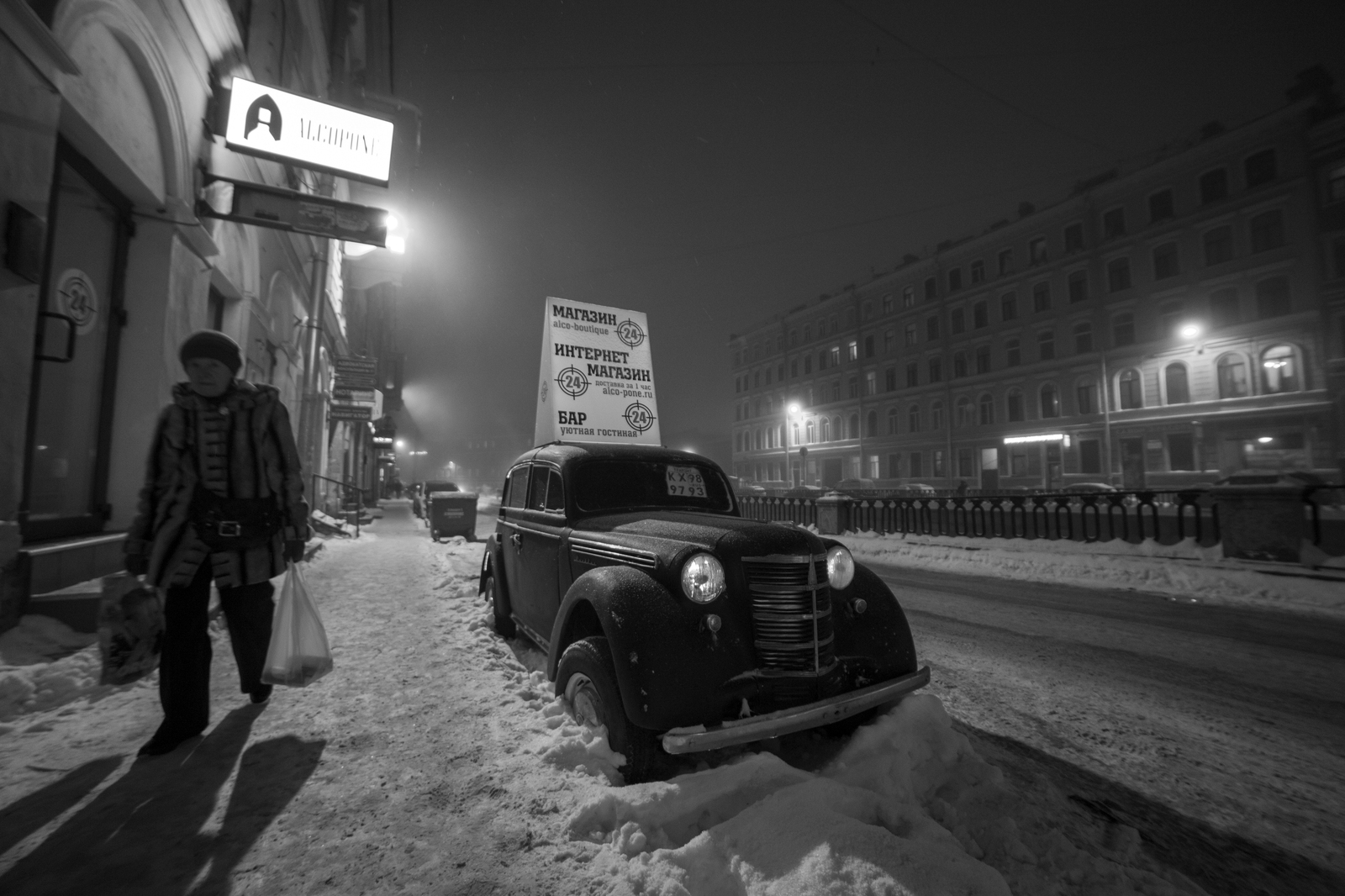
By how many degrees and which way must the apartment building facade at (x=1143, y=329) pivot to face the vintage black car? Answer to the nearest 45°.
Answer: approximately 45° to its left

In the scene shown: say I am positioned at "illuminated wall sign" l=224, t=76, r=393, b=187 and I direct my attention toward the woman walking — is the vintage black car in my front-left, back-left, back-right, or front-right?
front-left

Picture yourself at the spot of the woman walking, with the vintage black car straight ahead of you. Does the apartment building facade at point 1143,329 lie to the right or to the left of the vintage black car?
left

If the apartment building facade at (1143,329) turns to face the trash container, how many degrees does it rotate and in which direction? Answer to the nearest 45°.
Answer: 0° — it already faces it

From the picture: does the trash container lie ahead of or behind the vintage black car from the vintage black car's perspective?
behind

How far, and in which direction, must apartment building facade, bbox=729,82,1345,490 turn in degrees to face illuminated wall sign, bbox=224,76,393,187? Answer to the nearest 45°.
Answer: approximately 45° to its left

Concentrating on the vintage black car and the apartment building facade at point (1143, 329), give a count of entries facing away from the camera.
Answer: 0
